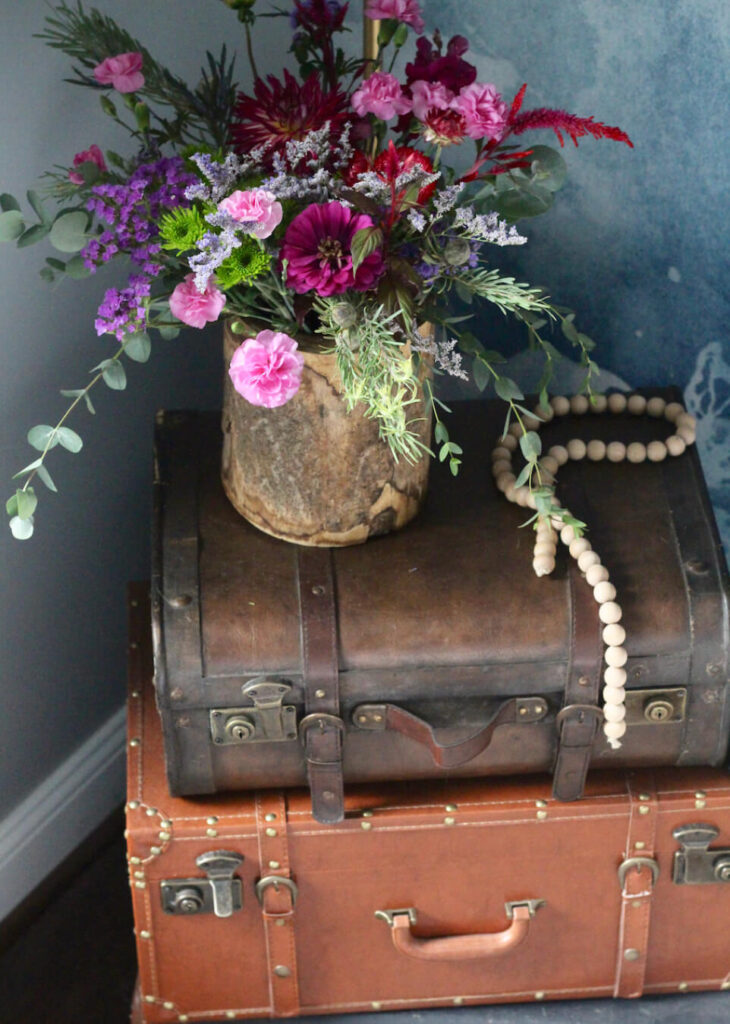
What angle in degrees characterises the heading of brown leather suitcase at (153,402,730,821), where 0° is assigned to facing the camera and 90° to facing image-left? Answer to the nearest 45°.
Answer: approximately 0°

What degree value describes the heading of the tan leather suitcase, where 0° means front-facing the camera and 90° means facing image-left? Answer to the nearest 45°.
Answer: approximately 0°
